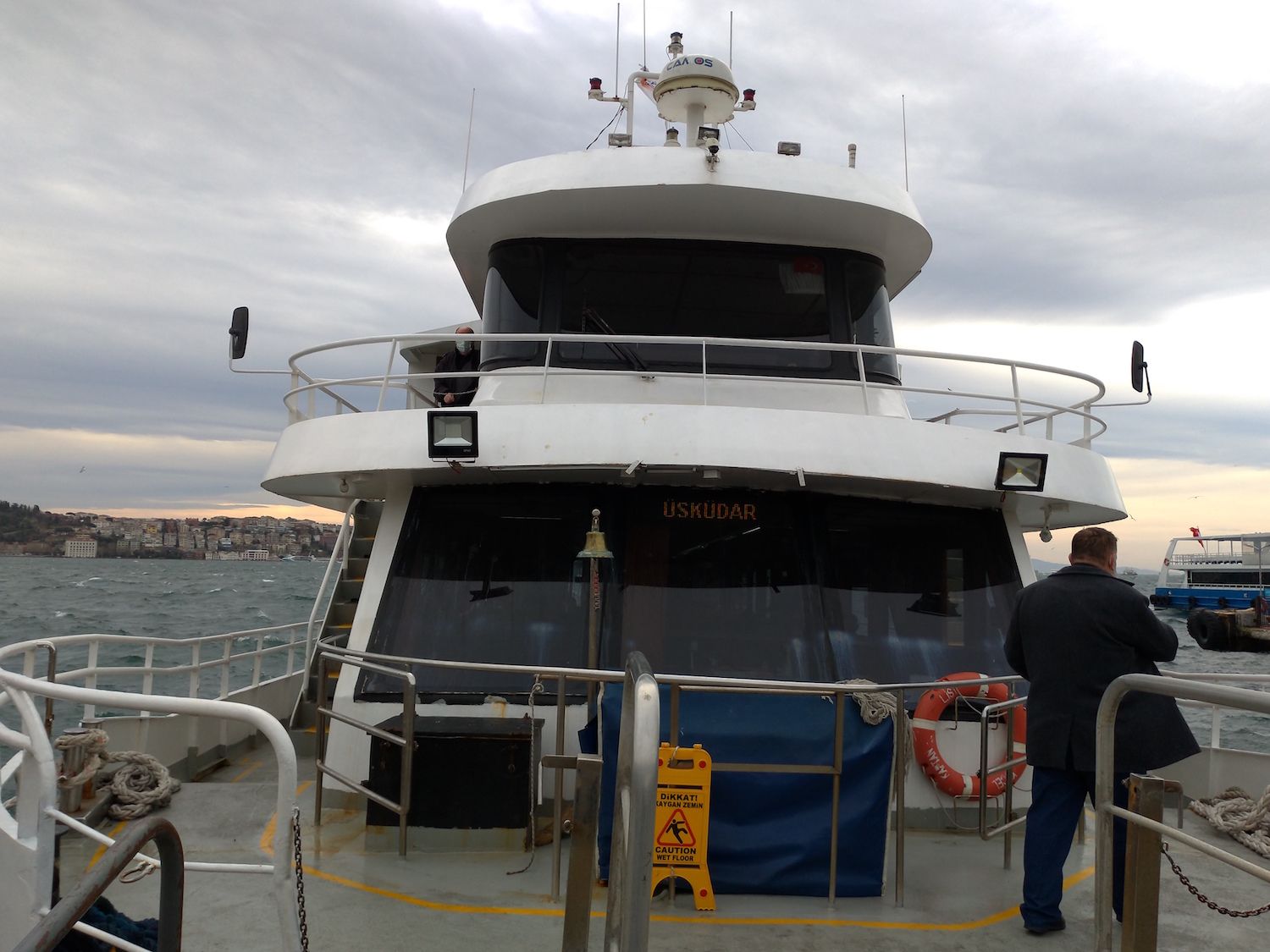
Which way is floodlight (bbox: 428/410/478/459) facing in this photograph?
toward the camera

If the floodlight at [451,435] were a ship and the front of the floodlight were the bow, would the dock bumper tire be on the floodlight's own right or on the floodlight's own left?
on the floodlight's own left

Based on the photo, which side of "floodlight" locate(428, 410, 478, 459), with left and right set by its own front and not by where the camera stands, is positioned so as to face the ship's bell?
left

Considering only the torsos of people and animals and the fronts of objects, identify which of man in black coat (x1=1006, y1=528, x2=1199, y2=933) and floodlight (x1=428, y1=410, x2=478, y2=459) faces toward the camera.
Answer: the floodlight

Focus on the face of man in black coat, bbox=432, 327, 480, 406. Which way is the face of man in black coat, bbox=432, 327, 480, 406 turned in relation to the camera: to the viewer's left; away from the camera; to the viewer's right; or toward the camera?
toward the camera

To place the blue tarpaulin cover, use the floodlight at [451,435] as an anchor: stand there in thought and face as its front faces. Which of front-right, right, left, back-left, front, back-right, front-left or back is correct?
front-left

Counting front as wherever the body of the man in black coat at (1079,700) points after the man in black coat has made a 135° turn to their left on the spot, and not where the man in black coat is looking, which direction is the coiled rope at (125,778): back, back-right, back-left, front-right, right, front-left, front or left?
front

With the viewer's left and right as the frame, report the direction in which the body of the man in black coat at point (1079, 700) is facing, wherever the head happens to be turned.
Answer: facing away from the viewer and to the right of the viewer

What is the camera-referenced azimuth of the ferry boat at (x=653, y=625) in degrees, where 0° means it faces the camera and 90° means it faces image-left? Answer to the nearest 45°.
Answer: approximately 0°

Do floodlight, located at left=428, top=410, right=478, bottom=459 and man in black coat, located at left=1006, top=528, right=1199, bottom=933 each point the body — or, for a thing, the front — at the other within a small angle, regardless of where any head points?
no

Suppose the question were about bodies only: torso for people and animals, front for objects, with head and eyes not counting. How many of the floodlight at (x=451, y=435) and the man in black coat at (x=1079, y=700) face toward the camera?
1

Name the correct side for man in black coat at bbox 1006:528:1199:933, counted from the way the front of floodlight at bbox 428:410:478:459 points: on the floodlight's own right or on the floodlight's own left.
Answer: on the floodlight's own left

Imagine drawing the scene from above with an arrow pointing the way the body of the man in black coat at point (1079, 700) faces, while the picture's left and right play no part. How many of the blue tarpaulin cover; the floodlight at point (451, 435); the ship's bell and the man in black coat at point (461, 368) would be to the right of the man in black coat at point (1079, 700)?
0

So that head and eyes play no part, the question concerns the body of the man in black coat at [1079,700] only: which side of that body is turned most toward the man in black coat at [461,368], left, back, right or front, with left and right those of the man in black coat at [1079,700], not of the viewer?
left
